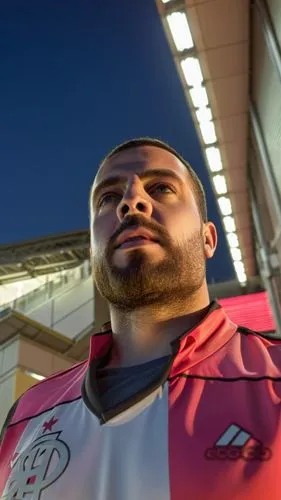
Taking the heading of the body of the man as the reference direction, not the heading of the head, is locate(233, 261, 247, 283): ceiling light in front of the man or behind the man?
behind

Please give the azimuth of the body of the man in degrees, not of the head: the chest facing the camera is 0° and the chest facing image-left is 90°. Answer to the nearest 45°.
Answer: approximately 45°

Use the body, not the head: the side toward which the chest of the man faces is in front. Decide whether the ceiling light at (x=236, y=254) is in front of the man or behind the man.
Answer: behind
